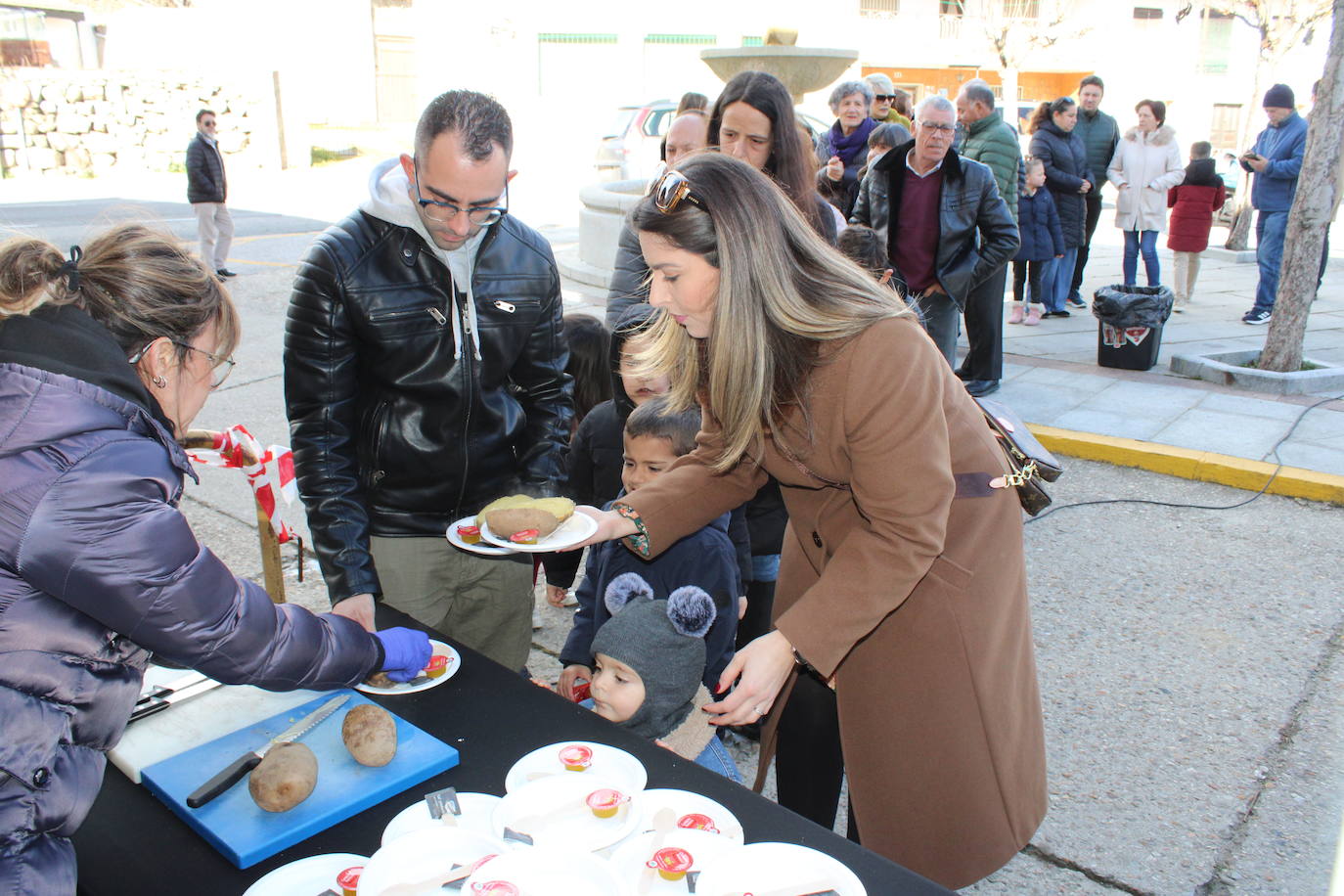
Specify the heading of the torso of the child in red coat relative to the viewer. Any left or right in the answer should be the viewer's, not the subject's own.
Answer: facing away from the viewer

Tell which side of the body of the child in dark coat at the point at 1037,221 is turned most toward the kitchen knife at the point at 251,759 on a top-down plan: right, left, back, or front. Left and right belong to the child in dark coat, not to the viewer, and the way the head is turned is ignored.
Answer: front

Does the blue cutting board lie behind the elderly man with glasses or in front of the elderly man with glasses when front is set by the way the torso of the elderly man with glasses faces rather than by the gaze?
in front

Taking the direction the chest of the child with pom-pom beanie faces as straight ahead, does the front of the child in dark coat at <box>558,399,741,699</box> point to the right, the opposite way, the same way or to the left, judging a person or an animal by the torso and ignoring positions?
the same way

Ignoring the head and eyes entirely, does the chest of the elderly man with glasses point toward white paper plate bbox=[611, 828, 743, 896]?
yes

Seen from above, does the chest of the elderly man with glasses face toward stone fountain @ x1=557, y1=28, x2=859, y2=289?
no

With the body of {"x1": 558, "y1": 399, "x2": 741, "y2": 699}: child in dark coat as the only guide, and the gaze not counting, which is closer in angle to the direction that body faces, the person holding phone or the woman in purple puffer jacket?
the woman in purple puffer jacket

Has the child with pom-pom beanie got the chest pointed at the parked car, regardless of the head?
no

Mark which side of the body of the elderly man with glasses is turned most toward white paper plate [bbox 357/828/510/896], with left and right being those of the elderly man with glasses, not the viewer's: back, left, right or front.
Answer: front

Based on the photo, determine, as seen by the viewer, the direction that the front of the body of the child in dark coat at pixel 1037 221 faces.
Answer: toward the camera

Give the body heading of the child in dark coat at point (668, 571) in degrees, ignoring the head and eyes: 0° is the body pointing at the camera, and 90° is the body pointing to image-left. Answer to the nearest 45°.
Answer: approximately 45°

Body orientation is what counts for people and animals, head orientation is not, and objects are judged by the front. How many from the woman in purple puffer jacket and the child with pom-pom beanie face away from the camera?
0

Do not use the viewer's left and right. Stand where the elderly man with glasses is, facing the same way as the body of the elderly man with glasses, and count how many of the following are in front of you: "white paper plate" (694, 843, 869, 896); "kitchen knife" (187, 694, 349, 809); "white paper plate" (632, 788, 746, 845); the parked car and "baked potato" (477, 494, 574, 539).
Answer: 4

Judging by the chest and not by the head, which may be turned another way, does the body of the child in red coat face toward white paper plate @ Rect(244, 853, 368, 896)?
no

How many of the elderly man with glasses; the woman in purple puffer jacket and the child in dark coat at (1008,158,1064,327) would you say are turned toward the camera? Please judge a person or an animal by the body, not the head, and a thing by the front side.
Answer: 2

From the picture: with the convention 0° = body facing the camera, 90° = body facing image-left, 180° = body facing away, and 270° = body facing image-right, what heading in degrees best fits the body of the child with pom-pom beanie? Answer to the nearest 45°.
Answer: approximately 45°

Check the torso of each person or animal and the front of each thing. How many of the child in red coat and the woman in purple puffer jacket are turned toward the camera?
0

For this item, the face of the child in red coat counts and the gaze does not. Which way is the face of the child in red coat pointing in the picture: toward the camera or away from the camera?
away from the camera
